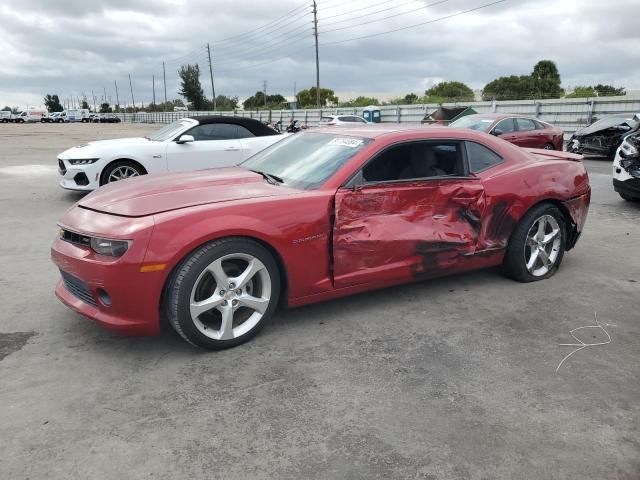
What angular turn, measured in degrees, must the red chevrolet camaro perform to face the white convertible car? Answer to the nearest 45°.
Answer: approximately 90° to its right

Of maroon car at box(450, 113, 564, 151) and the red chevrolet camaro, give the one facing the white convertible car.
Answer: the maroon car

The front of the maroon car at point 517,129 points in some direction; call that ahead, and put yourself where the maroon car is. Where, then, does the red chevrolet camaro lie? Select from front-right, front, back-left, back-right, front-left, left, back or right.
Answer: front-left

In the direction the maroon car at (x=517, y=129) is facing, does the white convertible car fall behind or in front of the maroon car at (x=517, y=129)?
in front

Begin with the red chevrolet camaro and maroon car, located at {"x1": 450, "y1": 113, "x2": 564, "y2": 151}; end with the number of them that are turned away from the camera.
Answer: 0

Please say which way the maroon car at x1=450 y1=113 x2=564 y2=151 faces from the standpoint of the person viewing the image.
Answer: facing the viewer and to the left of the viewer

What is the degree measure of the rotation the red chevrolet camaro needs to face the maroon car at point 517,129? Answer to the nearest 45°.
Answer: approximately 180°

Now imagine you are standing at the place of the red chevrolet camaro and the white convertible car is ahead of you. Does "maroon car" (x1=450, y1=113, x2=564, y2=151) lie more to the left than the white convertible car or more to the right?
right
